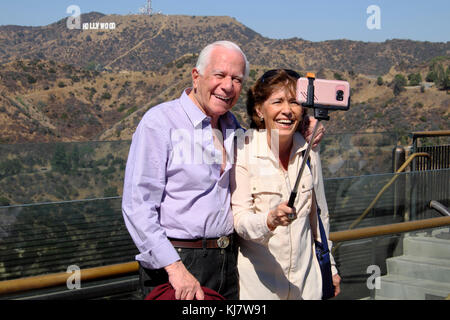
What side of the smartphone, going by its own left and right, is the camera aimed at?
back

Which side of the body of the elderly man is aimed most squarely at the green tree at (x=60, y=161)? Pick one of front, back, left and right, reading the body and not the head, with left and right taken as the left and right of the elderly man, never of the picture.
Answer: back

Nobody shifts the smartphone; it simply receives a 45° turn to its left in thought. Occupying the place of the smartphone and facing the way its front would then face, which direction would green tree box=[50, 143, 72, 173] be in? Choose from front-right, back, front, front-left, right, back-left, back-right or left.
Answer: front

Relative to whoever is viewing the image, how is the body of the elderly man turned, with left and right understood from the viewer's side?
facing the viewer and to the right of the viewer

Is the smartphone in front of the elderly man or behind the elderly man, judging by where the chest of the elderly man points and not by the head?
in front

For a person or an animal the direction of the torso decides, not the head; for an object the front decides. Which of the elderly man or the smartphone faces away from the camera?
the smartphone

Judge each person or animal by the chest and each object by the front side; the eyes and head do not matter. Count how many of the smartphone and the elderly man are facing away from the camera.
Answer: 1

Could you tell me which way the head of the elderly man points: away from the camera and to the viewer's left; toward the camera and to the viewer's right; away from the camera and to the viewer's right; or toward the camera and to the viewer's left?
toward the camera and to the viewer's right
